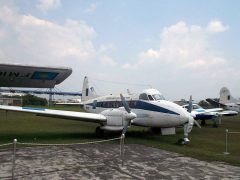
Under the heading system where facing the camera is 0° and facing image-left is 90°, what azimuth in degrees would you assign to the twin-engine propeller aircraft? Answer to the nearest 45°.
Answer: approximately 315°
